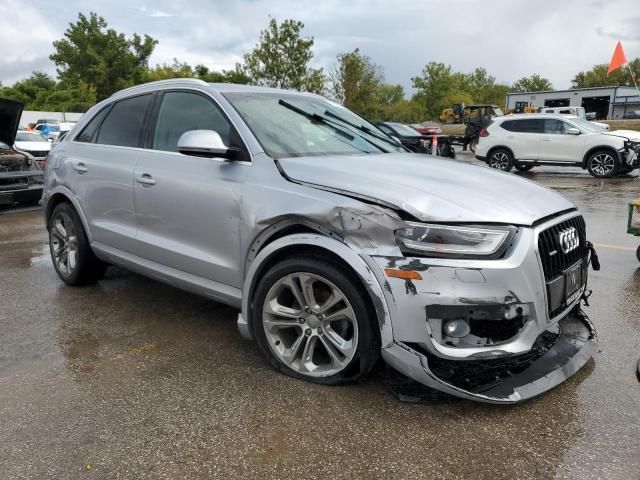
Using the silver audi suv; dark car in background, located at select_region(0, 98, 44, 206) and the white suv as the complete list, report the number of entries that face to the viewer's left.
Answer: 0

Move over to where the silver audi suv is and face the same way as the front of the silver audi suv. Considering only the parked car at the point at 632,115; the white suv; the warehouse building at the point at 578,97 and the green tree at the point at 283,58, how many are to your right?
0

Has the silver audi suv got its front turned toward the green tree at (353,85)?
no

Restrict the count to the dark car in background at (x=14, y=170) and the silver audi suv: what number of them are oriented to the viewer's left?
0

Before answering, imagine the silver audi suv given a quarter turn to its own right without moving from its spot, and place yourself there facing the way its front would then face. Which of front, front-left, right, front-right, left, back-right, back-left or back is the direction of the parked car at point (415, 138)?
back-right

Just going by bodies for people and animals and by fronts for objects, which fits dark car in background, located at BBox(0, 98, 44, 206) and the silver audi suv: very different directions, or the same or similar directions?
same or similar directions

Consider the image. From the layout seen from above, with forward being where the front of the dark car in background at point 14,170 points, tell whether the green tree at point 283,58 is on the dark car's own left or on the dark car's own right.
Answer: on the dark car's own left

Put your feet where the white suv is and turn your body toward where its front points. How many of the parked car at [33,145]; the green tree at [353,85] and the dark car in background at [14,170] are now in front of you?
0

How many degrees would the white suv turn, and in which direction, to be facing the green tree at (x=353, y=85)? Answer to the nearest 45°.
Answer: approximately 135° to its left

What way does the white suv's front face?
to the viewer's right

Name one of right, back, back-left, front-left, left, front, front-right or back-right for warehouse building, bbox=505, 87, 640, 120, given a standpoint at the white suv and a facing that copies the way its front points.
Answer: left

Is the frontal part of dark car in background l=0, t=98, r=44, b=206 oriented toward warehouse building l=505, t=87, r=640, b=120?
no

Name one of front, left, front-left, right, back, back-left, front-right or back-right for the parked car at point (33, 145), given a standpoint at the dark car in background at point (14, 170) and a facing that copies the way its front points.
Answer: back-left

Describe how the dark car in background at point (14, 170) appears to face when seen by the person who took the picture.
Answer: facing the viewer and to the right of the viewer

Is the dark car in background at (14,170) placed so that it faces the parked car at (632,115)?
no

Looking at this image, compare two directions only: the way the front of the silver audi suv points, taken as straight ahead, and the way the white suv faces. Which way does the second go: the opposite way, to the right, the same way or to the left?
the same way

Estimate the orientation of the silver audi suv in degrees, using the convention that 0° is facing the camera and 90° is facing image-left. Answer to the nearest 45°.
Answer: approximately 315°

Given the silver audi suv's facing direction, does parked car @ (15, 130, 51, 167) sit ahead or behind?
behind

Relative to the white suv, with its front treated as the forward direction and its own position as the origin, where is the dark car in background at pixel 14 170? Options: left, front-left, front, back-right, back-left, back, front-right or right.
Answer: back-right
